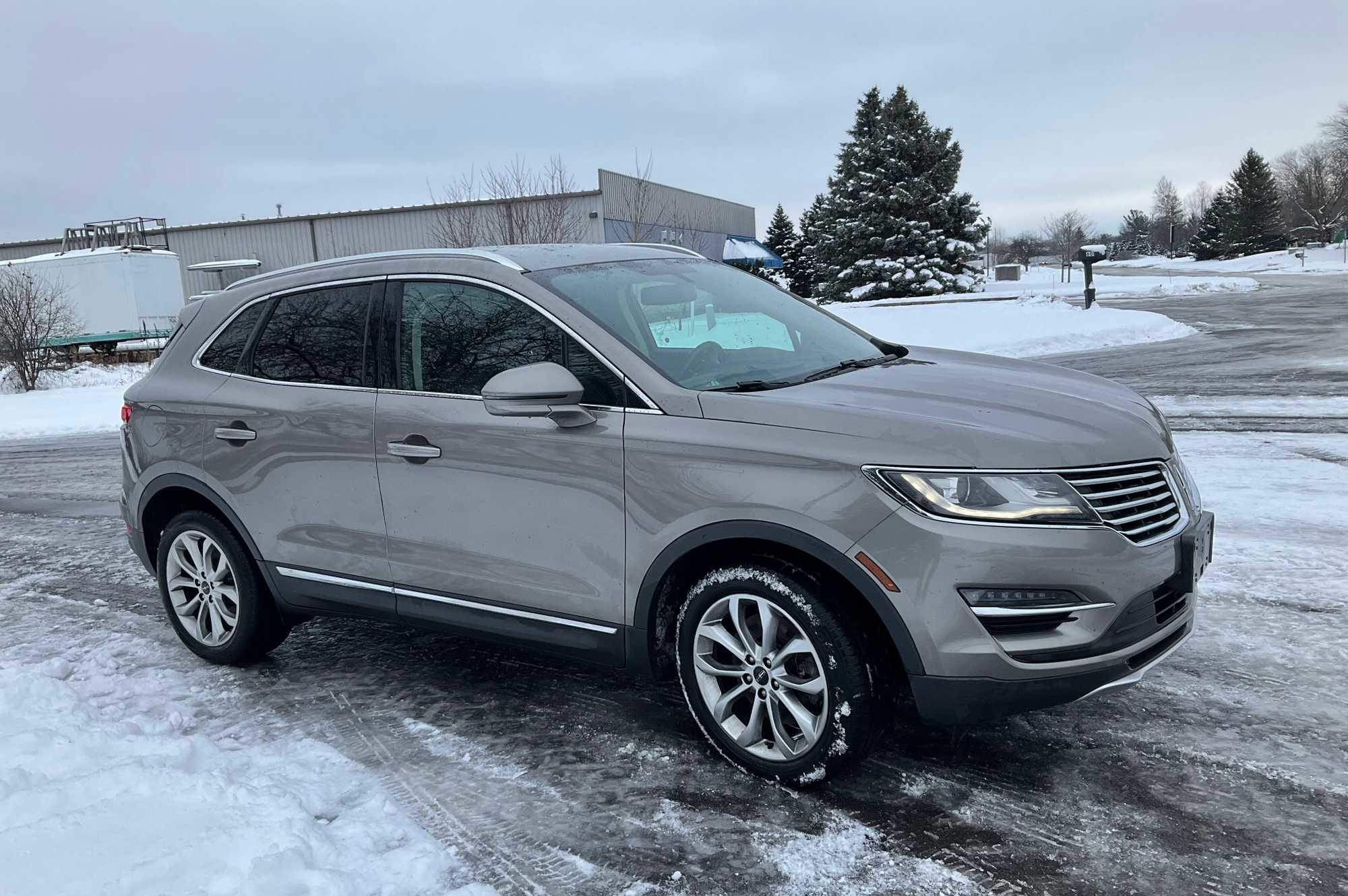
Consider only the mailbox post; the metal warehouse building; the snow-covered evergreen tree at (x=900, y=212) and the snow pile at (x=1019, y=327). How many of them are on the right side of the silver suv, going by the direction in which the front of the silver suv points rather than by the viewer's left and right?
0

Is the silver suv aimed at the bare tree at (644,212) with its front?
no

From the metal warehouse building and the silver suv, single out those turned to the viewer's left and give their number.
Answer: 0

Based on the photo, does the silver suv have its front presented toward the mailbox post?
no

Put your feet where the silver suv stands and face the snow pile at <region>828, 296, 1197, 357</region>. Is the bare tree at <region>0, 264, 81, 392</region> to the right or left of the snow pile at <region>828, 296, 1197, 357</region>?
left

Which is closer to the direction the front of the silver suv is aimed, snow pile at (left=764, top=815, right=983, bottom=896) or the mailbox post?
the snow pile

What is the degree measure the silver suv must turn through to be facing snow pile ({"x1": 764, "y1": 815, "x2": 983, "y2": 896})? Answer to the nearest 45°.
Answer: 0° — it already faces it

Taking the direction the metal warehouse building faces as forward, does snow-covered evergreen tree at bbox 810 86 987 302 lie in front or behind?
in front

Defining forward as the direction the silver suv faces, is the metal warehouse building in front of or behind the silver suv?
behind

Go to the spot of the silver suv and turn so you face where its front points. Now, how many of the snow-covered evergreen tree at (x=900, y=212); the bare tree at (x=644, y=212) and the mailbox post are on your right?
0

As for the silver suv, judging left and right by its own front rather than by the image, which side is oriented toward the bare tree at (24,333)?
back

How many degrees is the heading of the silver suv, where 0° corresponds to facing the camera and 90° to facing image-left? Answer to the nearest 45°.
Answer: approximately 315°

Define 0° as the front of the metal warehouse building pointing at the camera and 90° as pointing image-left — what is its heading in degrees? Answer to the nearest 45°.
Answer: approximately 315°

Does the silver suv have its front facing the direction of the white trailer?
no

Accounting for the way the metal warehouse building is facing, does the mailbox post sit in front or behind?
in front

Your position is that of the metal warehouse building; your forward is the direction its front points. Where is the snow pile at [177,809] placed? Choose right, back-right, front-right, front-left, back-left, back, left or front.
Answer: front-right
